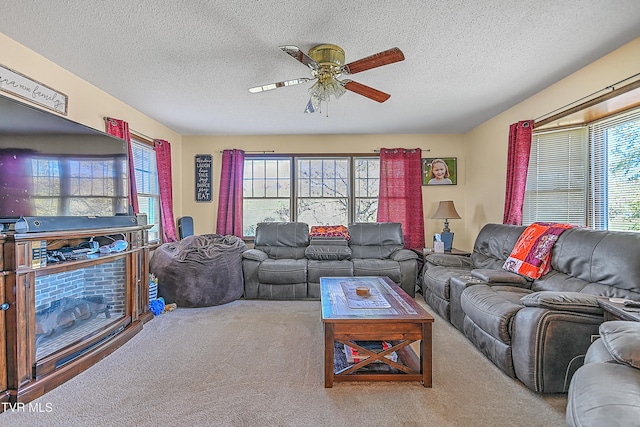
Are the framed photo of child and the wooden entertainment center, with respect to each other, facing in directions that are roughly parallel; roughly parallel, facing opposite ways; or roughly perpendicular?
roughly perpendicular

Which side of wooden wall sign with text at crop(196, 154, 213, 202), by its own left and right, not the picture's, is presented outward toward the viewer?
front

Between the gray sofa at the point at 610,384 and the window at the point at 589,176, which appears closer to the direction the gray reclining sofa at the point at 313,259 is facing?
the gray sofa

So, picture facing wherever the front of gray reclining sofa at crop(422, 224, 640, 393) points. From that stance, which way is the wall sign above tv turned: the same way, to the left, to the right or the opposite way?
the opposite way

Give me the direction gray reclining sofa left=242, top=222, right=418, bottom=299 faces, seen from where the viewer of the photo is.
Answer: facing the viewer

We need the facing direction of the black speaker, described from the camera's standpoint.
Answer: facing the viewer and to the right of the viewer

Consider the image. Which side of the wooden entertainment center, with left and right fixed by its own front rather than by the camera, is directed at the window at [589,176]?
front

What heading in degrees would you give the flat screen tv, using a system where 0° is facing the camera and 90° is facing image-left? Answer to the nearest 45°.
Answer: approximately 315°

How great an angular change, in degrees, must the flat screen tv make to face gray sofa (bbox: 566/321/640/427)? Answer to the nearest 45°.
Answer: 0° — it already faces it

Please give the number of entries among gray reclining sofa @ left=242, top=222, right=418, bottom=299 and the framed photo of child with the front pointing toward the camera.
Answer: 2

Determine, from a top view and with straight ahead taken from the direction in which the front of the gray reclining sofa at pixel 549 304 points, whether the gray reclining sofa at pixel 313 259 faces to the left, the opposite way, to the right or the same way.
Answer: to the left

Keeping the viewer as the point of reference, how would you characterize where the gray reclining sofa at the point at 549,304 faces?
facing the viewer and to the left of the viewer

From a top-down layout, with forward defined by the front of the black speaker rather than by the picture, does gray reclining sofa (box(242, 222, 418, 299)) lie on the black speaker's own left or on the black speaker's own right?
on the black speaker's own left
